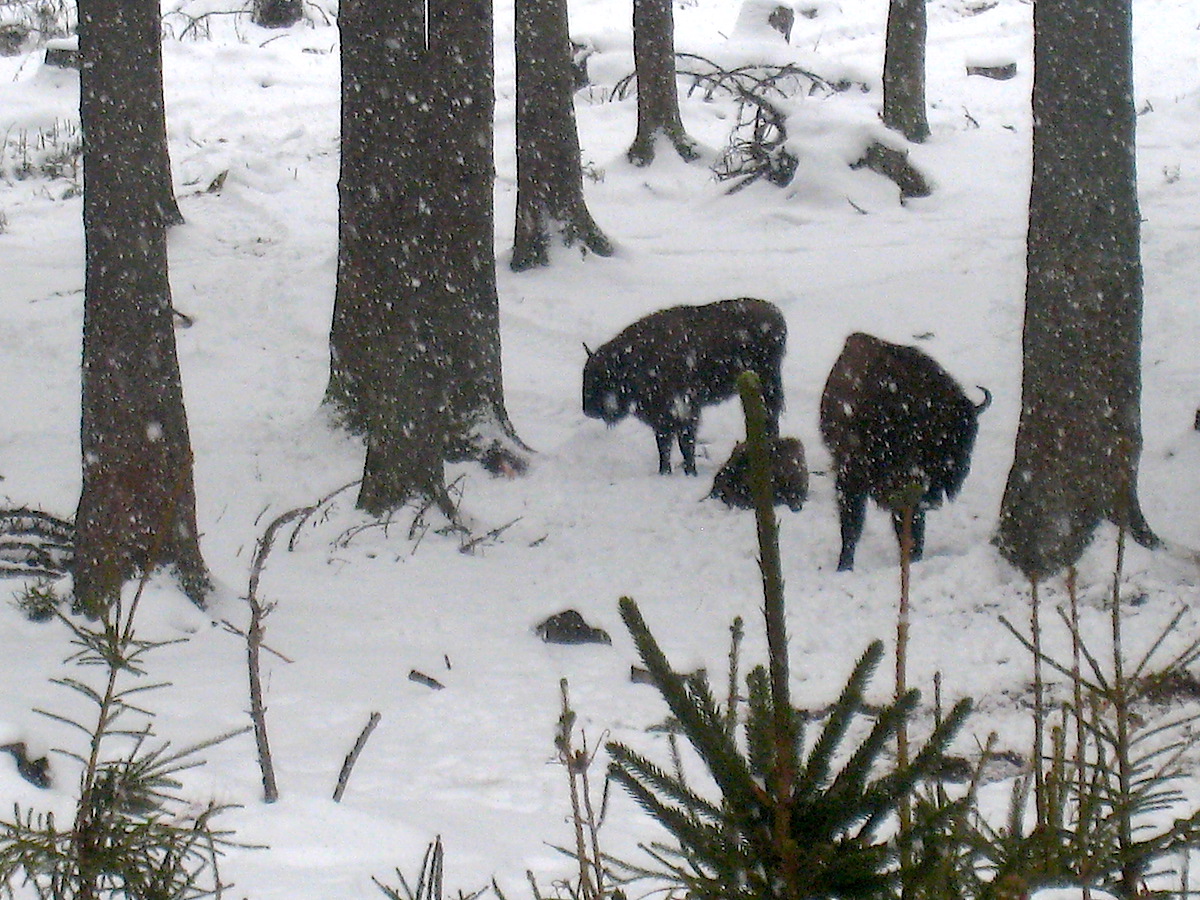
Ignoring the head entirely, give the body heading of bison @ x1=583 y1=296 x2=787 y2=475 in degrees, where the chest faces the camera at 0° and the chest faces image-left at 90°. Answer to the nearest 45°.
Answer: approximately 45°

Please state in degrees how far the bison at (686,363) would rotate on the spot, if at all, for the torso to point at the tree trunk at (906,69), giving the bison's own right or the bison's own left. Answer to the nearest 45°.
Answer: approximately 135° to the bison's own right

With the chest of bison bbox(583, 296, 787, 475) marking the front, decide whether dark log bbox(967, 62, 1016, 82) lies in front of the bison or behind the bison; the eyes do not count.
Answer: behind

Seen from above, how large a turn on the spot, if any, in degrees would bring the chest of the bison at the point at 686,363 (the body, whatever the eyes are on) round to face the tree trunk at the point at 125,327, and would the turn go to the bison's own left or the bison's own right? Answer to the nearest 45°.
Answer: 0° — it already faces it
